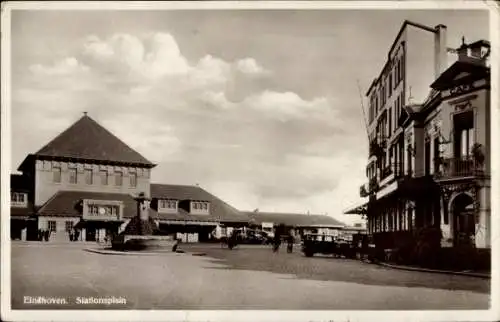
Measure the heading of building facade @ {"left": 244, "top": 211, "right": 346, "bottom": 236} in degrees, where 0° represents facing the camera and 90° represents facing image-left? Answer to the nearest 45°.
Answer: approximately 0°

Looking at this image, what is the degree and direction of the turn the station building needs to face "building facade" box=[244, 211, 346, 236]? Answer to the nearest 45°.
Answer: approximately 90° to its left
